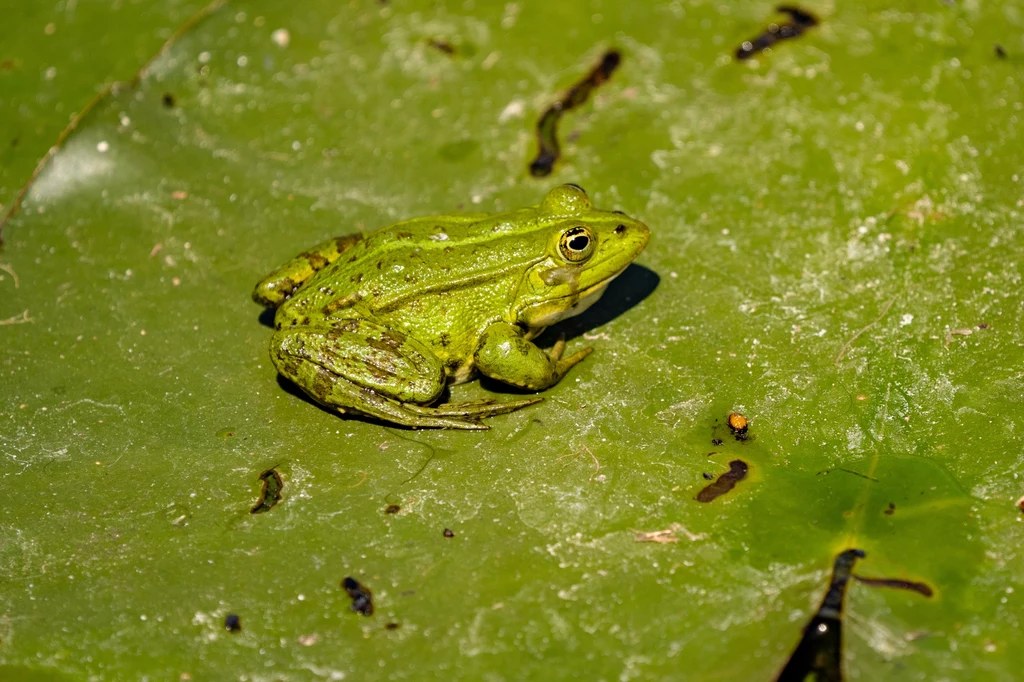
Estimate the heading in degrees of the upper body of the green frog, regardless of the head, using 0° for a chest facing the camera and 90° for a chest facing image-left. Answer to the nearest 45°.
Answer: approximately 270°
